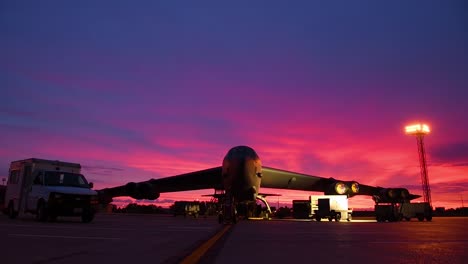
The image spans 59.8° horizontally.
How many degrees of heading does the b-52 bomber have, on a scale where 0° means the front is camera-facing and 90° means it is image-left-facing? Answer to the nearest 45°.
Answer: approximately 0°

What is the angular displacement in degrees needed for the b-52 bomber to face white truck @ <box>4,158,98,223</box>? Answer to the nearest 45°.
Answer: approximately 45° to its right

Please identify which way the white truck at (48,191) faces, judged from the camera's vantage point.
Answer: facing the viewer and to the right of the viewer

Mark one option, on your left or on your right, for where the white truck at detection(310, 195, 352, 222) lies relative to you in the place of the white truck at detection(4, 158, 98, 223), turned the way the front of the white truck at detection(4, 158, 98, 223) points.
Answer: on your left

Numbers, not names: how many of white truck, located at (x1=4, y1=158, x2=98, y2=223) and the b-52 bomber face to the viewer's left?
0

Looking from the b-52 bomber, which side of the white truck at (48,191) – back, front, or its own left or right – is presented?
left
